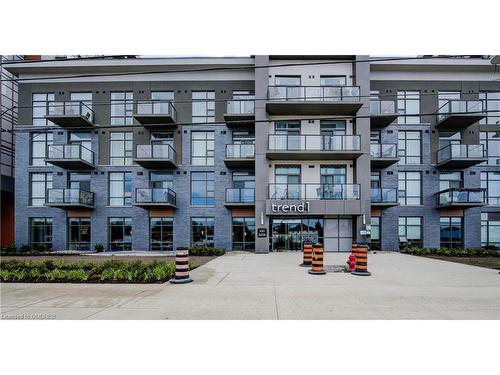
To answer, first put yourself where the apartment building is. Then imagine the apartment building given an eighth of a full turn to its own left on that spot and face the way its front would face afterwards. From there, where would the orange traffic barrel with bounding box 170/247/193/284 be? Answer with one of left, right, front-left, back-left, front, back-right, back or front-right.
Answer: front-right

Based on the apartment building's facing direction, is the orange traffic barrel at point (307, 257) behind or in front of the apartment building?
in front

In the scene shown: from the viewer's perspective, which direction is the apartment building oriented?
toward the camera

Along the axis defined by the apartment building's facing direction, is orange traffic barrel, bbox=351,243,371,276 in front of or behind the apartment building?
in front
